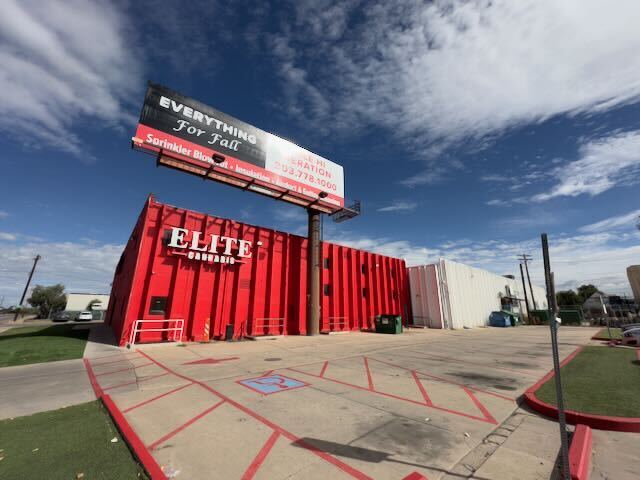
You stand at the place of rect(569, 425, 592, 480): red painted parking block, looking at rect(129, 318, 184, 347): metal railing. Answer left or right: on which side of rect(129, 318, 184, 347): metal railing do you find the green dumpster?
right

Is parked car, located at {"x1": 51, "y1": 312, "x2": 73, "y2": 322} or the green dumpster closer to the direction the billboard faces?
the green dumpster

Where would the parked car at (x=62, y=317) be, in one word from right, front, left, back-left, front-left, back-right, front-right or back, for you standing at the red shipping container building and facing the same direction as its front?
back

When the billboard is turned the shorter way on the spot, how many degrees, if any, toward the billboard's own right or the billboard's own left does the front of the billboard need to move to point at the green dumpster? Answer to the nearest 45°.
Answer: approximately 45° to the billboard's own left

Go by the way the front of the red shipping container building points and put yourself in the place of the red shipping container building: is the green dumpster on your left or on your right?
on your left

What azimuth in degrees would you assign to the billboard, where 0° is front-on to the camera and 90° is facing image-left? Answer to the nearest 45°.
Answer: approximately 315°

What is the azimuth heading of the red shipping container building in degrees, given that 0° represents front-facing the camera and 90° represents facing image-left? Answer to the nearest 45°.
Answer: approximately 315°

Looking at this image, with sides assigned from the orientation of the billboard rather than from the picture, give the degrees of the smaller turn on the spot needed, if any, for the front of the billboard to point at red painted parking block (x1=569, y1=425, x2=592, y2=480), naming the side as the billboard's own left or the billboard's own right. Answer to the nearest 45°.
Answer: approximately 45° to the billboard's own right

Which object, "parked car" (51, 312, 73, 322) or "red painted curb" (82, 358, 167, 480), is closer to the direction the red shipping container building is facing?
the red painted curb
